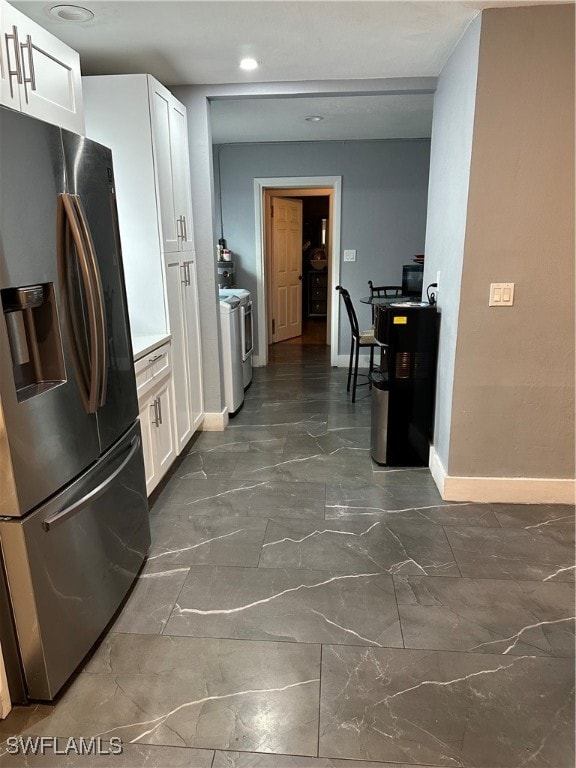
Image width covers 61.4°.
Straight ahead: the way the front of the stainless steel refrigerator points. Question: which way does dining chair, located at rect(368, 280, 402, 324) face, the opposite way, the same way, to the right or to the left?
to the right

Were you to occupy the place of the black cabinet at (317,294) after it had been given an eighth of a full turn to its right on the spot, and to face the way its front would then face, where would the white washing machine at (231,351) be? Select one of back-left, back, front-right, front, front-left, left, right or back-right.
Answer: front-left

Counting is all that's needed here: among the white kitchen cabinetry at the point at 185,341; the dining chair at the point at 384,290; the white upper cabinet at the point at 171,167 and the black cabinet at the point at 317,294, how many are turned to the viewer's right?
2

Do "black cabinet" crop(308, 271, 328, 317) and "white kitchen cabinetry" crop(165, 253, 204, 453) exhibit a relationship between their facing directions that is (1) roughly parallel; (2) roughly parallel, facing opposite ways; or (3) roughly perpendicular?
roughly perpendicular

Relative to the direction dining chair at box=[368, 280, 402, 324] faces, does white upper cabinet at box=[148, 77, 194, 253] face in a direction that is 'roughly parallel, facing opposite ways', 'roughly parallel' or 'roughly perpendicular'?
roughly perpendicular

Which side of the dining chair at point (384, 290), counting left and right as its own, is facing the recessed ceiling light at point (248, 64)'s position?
front

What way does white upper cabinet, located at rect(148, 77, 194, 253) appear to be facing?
to the viewer's right

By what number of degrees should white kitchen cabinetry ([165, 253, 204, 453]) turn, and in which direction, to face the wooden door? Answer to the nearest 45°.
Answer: approximately 90° to its left

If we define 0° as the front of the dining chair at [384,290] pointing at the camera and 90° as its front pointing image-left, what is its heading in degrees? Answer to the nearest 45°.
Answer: approximately 0°

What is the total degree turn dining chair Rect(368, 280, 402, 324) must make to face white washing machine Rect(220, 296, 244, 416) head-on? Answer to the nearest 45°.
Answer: approximately 45° to its right

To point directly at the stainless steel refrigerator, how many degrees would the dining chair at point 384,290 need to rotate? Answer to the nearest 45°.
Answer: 0° — it already faces it

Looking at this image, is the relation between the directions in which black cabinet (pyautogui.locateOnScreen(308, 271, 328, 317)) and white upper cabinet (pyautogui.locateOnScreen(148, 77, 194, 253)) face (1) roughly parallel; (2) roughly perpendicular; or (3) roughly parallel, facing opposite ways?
roughly perpendicular

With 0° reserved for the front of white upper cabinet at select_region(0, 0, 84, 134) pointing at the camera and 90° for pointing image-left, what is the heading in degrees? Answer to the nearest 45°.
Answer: approximately 315°

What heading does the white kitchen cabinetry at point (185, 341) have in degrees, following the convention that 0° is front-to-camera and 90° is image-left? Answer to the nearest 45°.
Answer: approximately 270°

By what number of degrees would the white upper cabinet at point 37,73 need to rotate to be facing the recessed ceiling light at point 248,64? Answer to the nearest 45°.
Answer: approximately 90° to its left
